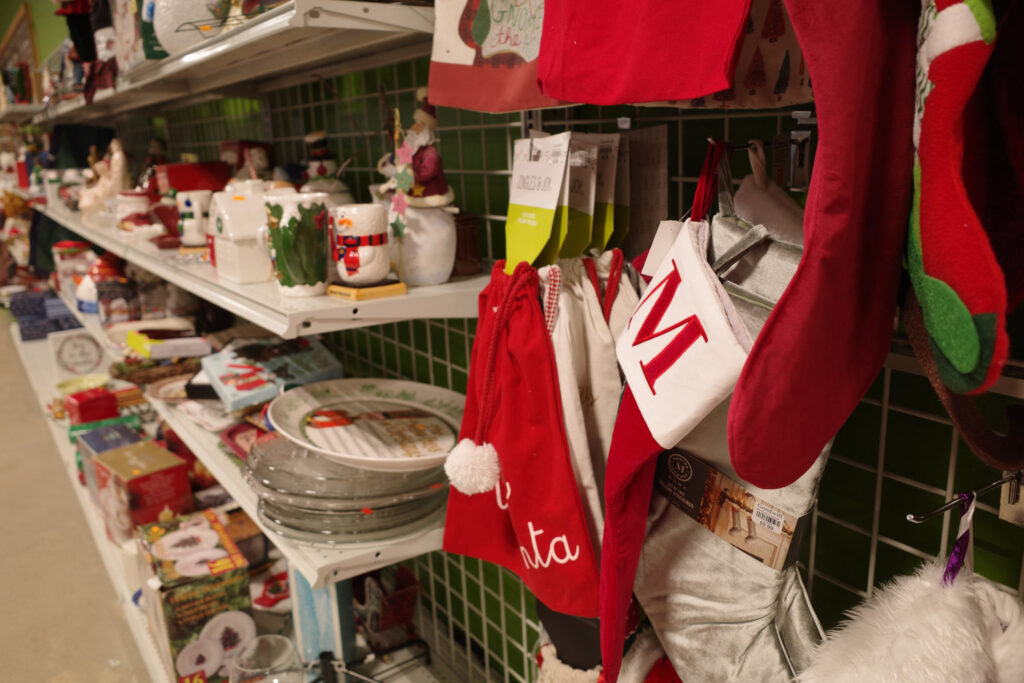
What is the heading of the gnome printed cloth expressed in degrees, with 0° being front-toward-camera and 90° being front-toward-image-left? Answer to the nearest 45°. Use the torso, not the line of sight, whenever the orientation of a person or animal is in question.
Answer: approximately 0°

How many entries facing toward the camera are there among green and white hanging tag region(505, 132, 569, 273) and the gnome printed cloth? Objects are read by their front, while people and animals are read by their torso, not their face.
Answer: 2

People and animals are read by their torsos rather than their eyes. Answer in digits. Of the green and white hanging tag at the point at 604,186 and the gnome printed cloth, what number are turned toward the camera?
2

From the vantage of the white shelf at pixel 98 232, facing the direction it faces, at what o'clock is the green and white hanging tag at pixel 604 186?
The green and white hanging tag is roughly at 10 o'clock from the white shelf.

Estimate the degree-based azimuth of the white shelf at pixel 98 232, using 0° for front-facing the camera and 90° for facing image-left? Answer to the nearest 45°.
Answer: approximately 45°

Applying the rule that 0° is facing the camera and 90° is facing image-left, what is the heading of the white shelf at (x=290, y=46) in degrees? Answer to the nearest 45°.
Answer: approximately 45°

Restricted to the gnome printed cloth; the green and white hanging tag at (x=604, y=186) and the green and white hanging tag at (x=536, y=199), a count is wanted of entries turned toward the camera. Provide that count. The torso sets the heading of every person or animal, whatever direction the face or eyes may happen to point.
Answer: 3

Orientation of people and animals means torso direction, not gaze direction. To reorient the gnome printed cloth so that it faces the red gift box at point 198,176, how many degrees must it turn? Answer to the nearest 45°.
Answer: approximately 135° to its right
